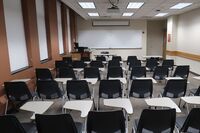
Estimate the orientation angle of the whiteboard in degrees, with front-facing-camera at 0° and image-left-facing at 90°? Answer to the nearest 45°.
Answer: approximately 0°
